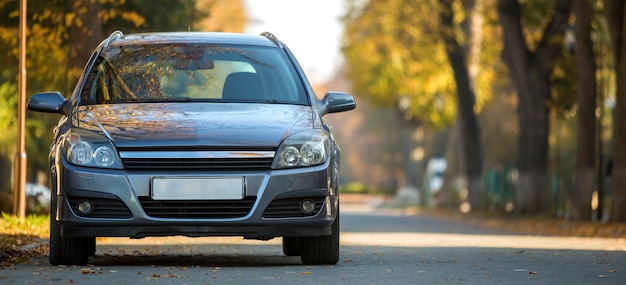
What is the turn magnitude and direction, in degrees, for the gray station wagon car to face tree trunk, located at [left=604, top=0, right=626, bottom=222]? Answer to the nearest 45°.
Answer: approximately 135° to its left

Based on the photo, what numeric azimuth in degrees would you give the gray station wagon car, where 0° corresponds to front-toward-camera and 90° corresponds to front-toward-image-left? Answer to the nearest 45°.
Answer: approximately 0°

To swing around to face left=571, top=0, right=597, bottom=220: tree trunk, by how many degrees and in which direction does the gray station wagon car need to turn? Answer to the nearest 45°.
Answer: approximately 135° to its left

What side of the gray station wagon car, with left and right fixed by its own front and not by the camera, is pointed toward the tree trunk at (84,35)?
back
